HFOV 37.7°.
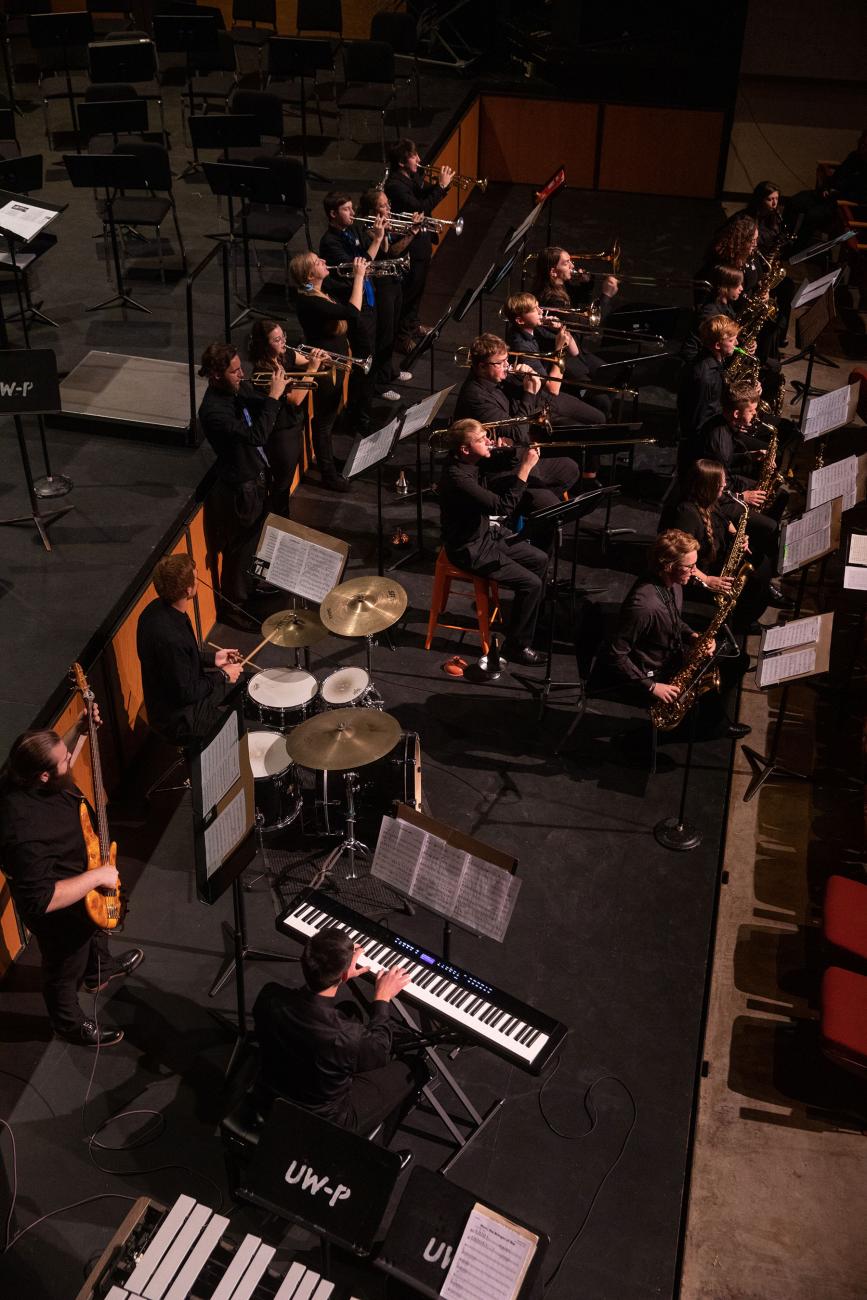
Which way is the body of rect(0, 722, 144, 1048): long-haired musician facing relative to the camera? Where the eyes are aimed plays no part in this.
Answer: to the viewer's right

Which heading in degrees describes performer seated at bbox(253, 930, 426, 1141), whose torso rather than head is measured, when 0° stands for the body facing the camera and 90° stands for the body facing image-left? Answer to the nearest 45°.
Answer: approximately 225°

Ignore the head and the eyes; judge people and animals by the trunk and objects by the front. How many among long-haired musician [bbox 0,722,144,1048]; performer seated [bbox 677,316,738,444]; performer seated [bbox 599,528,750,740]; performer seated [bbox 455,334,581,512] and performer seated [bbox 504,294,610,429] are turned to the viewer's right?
5

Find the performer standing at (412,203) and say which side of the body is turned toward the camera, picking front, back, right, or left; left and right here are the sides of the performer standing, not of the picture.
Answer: right

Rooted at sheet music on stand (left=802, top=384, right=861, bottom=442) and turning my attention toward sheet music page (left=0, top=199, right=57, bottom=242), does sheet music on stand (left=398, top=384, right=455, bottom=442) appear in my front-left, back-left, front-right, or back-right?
front-left

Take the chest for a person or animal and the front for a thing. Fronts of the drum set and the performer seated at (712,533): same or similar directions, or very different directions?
same or similar directions

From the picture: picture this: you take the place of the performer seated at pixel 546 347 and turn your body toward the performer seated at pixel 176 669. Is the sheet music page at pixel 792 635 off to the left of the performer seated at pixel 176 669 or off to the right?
left

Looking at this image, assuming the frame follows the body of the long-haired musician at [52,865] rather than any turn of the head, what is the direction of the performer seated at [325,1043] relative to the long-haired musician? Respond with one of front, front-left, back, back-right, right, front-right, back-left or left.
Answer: front-right

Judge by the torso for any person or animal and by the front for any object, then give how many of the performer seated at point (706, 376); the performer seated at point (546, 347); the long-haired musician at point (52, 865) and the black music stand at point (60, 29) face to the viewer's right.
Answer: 3

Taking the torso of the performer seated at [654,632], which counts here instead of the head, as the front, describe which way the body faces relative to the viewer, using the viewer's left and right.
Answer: facing to the right of the viewer

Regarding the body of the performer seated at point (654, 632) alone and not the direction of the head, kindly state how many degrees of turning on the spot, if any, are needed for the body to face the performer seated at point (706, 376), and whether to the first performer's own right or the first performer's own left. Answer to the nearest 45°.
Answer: approximately 90° to the first performer's own left

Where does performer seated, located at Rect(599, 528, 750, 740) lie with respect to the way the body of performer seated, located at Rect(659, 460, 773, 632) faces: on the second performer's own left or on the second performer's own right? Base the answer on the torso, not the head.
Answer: on the second performer's own right

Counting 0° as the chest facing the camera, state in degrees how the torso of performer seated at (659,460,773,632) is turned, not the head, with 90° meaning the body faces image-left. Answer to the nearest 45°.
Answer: approximately 270°

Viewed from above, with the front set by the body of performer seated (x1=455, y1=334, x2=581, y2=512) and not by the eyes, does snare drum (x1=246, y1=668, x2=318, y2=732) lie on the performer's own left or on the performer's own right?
on the performer's own right

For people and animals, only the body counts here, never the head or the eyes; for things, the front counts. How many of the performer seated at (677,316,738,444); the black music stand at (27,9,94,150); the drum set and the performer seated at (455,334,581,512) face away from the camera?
1

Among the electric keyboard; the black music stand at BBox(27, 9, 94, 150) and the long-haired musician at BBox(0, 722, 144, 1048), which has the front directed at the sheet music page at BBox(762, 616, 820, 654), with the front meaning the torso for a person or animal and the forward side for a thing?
the long-haired musician

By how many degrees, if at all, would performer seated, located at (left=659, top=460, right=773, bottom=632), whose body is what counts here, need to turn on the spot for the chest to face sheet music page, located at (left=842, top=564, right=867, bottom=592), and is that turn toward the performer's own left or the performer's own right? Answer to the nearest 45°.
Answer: approximately 45° to the performer's own right

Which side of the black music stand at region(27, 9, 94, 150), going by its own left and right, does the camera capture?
back
